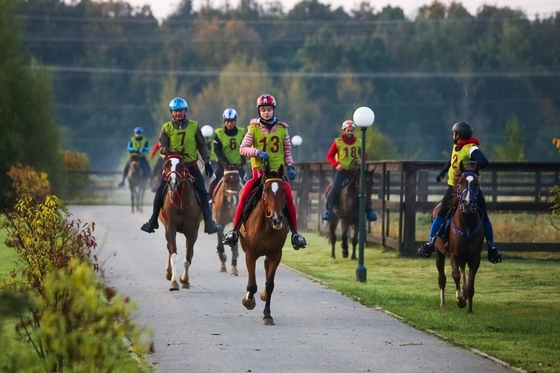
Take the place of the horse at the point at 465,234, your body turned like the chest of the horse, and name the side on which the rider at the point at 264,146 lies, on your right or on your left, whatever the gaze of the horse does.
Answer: on your right

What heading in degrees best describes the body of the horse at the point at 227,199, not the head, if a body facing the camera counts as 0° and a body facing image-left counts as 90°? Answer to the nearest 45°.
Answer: approximately 0°

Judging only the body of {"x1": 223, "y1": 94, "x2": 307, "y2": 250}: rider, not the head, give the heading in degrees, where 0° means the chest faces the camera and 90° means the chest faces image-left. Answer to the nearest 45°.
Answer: approximately 0°

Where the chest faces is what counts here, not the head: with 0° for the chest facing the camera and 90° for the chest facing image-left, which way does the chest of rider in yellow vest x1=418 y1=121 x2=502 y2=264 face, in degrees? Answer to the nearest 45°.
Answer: approximately 45°
